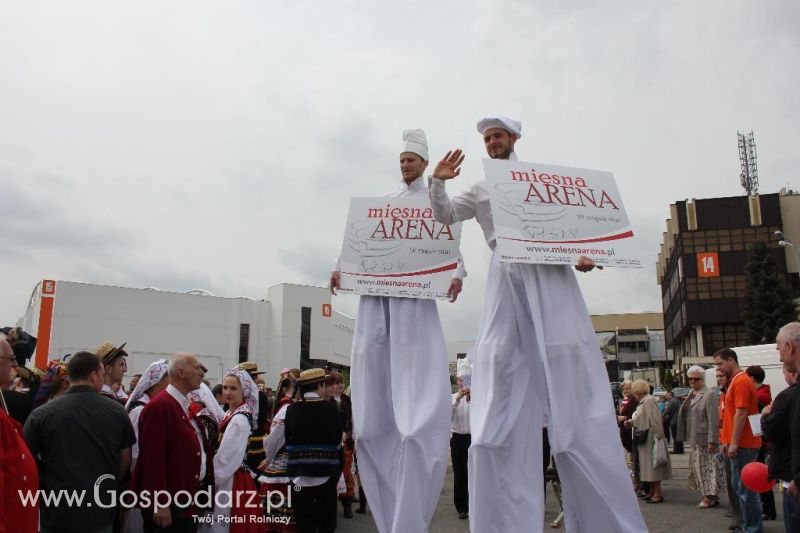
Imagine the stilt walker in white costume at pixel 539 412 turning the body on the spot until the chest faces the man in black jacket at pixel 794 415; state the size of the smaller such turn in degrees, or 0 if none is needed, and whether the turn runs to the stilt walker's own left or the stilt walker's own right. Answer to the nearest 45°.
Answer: approximately 135° to the stilt walker's own left

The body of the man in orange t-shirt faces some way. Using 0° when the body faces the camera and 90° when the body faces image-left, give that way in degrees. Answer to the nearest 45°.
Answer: approximately 90°

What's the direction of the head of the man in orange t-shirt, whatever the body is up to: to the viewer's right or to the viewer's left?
to the viewer's left

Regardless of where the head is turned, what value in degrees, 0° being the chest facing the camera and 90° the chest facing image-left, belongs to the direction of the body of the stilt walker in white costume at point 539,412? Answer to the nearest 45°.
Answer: approximately 0°

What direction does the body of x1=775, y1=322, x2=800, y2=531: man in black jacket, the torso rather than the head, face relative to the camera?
to the viewer's left

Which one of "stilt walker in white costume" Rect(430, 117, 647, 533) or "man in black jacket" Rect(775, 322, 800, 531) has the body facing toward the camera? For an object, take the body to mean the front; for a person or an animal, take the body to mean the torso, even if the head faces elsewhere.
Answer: the stilt walker in white costume

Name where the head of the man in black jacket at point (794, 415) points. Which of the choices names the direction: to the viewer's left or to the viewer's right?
to the viewer's left

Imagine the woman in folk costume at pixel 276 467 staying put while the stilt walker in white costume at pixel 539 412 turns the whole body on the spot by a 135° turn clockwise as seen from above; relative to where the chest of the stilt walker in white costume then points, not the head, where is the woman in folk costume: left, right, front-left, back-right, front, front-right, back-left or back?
front

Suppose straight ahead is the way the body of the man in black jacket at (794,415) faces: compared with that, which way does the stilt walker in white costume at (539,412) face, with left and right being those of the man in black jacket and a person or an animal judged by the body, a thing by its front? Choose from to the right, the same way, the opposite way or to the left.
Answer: to the left

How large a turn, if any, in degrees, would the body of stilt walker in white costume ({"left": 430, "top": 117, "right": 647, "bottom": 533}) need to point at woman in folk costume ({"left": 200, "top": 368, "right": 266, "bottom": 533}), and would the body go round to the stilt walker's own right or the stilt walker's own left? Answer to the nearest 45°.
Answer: approximately 135° to the stilt walker's own right

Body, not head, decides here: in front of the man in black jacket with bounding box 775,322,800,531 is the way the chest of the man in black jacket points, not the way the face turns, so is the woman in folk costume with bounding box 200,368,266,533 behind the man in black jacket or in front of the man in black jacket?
in front

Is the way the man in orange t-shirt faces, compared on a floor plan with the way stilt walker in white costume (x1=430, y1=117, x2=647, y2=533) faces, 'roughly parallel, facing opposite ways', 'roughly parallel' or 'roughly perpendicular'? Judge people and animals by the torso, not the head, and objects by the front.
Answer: roughly perpendicular
